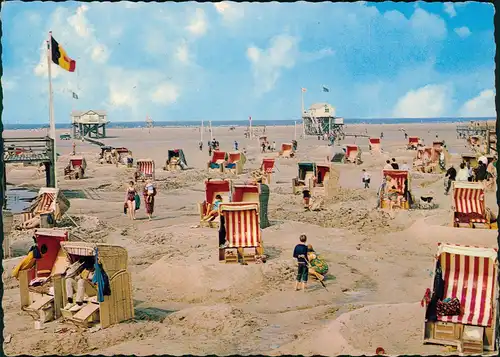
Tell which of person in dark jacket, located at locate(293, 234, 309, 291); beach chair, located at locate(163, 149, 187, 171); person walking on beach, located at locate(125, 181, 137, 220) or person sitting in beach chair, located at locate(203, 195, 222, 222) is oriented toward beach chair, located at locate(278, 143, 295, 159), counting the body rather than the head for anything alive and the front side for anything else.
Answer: the person in dark jacket

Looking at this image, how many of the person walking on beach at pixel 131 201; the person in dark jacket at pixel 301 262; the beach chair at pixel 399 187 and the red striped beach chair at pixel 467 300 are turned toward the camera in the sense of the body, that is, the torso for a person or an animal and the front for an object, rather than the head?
3

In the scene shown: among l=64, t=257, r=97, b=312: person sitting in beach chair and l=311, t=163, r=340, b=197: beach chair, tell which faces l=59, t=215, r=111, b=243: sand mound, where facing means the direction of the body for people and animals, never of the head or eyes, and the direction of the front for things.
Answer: the beach chair

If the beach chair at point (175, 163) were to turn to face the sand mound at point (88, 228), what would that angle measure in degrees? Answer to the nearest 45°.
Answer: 0° — it already faces it

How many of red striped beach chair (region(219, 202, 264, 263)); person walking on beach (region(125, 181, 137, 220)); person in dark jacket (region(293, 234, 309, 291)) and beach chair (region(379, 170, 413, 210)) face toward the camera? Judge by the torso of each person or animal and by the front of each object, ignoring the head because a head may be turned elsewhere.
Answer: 3

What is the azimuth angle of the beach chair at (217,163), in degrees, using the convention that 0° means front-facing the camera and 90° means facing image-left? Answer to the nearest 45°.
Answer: approximately 45°

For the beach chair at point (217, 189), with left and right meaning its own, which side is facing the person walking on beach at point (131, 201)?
right

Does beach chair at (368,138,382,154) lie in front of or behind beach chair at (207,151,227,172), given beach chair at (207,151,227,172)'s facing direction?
behind

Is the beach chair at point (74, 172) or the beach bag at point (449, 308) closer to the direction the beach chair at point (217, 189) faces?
the beach bag

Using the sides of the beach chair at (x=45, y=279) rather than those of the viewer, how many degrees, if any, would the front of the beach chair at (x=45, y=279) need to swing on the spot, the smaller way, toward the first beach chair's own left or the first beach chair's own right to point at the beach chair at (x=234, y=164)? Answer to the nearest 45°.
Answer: approximately 180°

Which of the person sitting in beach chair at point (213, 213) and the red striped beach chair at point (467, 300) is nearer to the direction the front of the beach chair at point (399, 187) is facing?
the red striped beach chair
